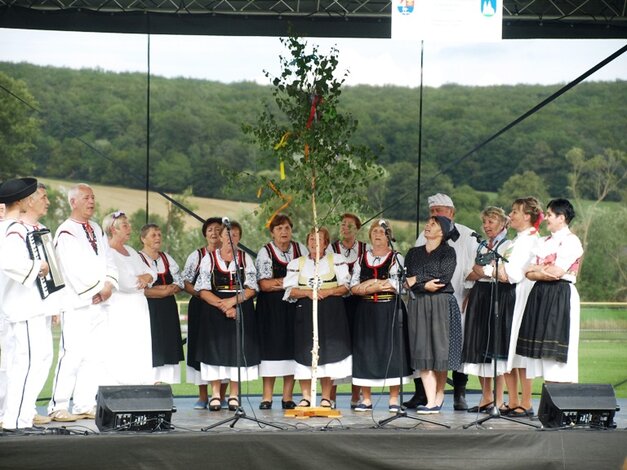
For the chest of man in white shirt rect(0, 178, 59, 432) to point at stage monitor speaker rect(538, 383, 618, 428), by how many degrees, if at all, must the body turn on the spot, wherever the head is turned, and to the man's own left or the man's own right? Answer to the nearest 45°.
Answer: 0° — they already face it

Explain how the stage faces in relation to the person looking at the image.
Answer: facing the viewer

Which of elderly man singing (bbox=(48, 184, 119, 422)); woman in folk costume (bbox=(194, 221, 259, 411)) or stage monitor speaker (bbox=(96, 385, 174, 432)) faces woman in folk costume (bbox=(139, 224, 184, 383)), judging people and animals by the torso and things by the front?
the stage monitor speaker

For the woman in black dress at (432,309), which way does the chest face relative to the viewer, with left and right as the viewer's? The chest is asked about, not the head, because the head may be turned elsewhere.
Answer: facing the viewer and to the left of the viewer

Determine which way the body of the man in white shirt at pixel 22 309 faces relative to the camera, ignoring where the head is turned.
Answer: to the viewer's right

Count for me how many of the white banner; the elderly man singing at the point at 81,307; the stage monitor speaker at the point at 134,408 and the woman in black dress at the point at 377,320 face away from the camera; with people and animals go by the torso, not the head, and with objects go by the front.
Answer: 1

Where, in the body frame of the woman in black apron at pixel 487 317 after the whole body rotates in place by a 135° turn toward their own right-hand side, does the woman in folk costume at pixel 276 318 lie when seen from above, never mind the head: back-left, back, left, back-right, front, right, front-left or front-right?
left

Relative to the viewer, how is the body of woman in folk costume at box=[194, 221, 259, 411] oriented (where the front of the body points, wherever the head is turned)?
toward the camera

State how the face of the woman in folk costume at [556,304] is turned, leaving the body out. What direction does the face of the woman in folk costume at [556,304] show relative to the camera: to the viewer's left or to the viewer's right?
to the viewer's left

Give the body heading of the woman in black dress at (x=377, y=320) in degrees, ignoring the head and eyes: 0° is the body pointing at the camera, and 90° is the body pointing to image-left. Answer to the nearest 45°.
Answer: approximately 0°

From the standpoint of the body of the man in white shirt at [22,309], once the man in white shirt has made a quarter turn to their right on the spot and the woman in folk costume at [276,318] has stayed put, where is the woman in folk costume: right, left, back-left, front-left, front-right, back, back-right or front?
back-left

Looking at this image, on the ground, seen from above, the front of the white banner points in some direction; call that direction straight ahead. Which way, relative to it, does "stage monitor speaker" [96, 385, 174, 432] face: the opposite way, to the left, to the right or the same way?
the opposite way

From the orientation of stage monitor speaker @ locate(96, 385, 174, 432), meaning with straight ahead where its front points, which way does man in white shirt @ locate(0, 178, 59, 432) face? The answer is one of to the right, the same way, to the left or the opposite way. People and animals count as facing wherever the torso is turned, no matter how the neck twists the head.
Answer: to the right

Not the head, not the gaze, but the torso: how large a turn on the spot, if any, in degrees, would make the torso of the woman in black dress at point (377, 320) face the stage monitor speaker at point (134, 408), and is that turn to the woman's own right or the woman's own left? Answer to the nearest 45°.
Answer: approximately 45° to the woman's own right

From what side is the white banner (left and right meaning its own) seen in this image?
front
